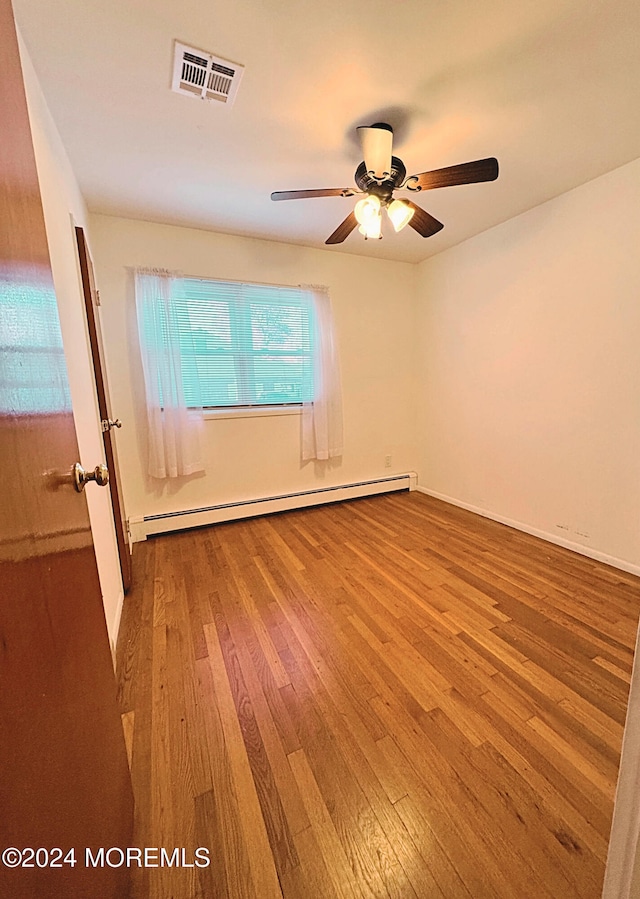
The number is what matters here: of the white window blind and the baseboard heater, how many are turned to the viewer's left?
0

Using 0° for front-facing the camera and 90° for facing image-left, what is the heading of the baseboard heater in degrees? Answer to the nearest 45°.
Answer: approximately 315°

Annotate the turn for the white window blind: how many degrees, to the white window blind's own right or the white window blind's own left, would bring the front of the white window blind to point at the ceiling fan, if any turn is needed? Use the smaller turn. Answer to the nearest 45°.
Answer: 0° — it already faces it

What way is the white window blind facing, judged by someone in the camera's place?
facing the viewer and to the right of the viewer

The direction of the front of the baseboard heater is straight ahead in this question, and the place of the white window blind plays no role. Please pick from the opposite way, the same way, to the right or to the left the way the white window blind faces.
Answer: the same way
